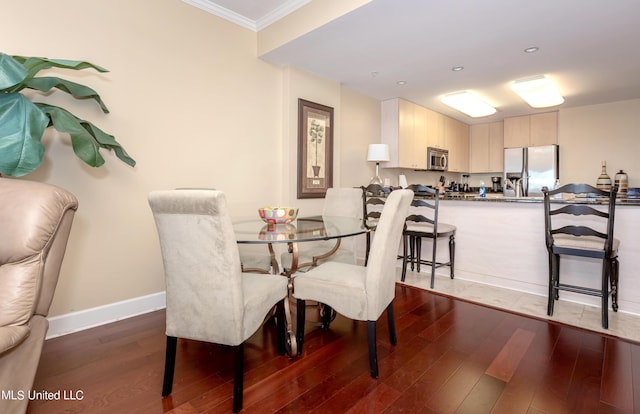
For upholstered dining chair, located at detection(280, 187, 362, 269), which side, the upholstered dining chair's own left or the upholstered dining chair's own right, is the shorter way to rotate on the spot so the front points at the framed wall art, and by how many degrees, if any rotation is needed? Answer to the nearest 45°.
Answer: approximately 135° to the upholstered dining chair's own right

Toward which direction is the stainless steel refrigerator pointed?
toward the camera

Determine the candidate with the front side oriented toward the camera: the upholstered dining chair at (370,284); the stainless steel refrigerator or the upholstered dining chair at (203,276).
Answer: the stainless steel refrigerator

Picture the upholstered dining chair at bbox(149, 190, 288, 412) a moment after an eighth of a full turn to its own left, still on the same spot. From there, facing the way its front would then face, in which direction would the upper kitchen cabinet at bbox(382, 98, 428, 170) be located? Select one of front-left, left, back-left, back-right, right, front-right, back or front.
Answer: front-right

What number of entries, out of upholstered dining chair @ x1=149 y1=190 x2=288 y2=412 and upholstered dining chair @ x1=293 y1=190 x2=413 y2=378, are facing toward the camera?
0

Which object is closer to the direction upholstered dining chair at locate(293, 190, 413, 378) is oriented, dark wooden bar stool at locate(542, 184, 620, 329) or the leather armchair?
the leather armchair

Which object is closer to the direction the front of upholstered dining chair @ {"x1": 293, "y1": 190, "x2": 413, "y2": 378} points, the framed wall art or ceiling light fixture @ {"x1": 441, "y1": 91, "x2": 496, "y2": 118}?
the framed wall art

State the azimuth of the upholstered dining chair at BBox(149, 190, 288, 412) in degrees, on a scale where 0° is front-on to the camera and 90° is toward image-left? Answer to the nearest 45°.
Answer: approximately 225°

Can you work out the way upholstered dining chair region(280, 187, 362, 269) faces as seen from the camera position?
facing the viewer and to the left of the viewer

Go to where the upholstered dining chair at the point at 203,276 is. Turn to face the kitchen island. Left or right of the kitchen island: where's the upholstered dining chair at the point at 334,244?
left

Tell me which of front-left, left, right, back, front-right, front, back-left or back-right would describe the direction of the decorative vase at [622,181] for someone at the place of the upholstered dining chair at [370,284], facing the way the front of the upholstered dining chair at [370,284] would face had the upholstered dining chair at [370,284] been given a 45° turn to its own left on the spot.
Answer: back-right

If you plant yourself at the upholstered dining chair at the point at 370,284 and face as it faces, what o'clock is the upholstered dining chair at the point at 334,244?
the upholstered dining chair at the point at 334,244 is roughly at 1 o'clock from the upholstered dining chair at the point at 370,284.

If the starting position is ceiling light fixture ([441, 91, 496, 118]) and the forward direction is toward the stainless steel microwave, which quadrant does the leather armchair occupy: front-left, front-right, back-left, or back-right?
back-left
